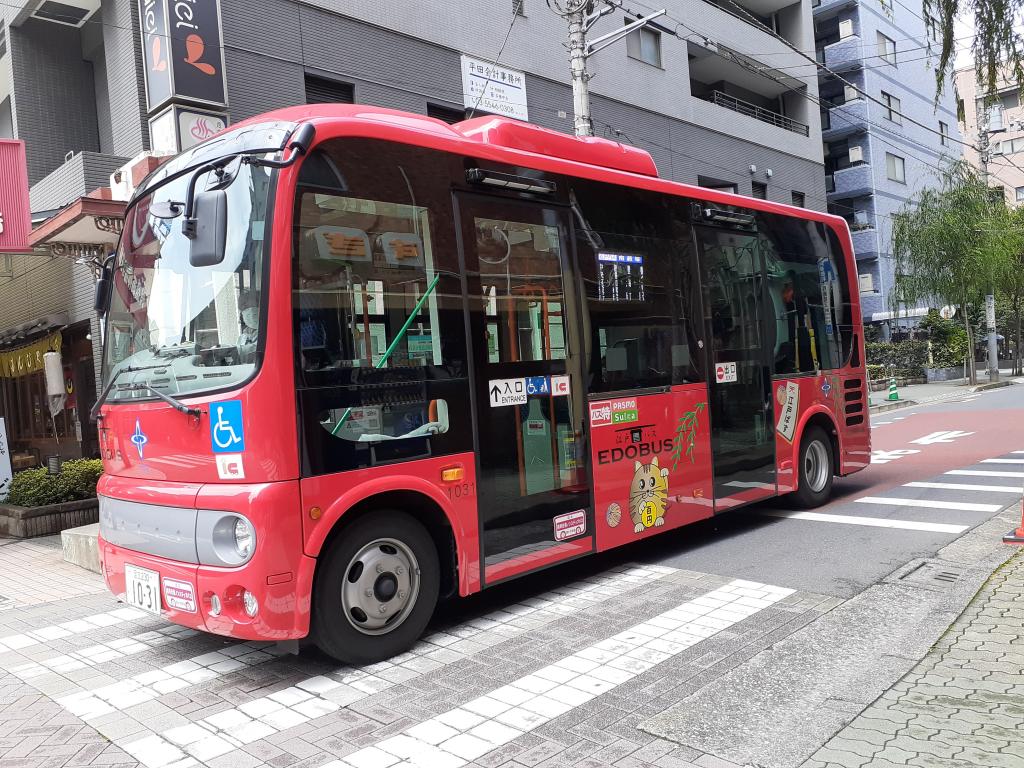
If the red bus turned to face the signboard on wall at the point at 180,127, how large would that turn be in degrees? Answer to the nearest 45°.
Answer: approximately 90° to its right

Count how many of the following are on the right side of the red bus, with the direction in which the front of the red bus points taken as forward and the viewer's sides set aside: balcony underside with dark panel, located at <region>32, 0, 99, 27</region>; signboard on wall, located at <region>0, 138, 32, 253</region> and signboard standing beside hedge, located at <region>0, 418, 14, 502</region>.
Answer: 3

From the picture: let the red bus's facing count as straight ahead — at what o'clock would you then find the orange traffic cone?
The orange traffic cone is roughly at 7 o'clock from the red bus.

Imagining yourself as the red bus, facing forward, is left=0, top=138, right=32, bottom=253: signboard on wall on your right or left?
on your right

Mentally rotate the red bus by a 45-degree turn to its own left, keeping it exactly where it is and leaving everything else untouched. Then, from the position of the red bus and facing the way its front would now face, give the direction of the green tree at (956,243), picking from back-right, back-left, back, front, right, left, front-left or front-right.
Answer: back-left

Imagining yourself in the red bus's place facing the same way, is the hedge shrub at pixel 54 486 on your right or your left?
on your right

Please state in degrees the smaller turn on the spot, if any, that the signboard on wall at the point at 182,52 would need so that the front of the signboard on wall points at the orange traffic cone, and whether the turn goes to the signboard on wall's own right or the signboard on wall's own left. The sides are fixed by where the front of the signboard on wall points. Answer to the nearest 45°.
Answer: approximately 45° to the signboard on wall's own left

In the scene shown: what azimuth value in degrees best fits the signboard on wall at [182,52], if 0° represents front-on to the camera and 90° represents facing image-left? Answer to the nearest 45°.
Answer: approximately 0°

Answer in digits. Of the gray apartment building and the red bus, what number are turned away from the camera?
0

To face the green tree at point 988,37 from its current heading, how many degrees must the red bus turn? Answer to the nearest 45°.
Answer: approximately 135° to its left

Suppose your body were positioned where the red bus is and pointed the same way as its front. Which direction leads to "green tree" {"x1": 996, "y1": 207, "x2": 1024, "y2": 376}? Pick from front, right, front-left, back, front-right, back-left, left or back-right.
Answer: back

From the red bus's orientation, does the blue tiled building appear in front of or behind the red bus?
behind

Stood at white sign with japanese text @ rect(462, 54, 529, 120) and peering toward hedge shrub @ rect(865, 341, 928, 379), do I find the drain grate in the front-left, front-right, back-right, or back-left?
back-right

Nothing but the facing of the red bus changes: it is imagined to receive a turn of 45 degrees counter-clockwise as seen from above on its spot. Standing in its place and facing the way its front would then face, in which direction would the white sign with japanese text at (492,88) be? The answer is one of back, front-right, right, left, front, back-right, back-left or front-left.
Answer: back
